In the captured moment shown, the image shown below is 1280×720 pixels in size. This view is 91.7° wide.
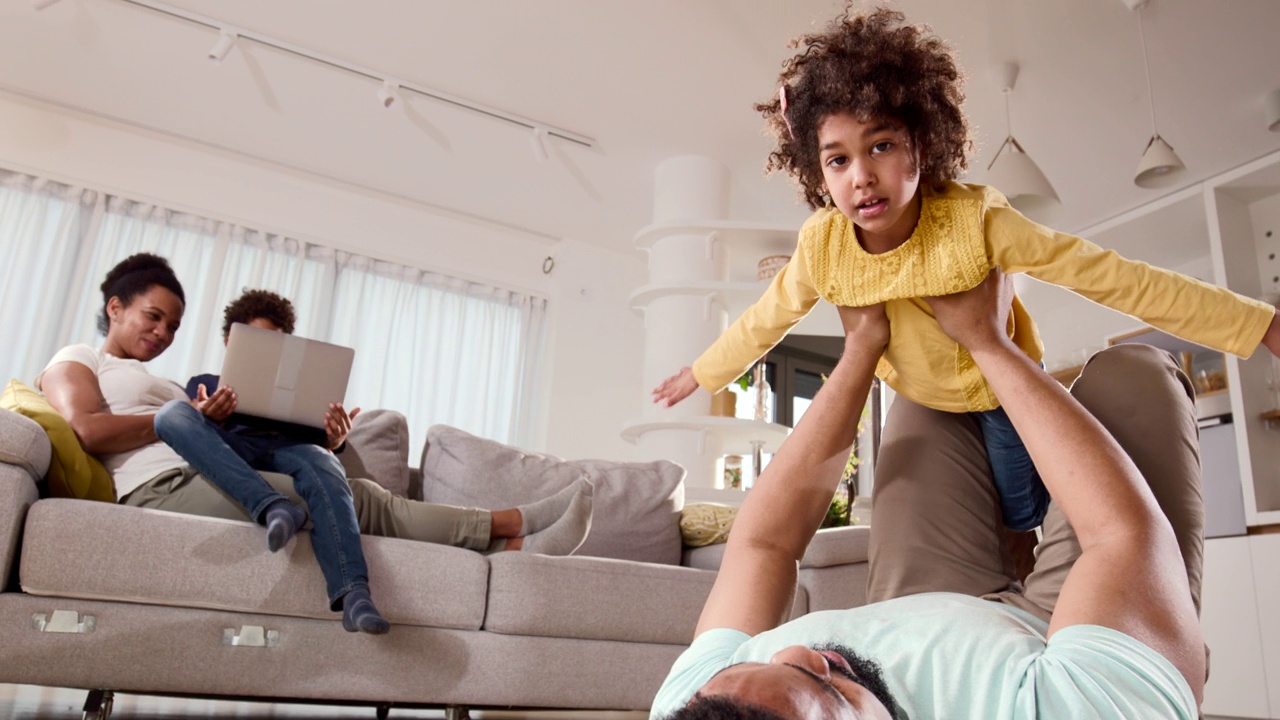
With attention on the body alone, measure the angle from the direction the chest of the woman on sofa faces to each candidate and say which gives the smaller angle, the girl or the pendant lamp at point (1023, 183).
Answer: the pendant lamp

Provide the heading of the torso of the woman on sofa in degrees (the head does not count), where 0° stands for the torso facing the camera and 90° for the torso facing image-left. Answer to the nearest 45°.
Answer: approximately 270°

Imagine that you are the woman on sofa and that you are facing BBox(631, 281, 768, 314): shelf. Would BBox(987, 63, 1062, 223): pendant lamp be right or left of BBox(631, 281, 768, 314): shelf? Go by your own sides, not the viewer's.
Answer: right

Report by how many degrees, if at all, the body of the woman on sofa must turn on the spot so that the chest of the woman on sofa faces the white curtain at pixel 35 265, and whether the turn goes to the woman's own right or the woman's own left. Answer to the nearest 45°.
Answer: approximately 135° to the woman's own left

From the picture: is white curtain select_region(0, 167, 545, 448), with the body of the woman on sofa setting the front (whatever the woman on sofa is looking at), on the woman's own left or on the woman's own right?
on the woman's own left

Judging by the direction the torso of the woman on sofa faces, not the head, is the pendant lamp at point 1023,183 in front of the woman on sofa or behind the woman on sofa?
in front

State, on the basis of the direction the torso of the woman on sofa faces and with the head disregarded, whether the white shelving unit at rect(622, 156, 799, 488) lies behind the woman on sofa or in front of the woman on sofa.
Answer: in front

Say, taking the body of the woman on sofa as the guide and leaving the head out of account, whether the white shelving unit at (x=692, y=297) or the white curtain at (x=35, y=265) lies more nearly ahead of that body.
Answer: the white shelving unit

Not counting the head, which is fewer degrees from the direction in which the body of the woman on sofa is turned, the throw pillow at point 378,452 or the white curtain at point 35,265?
the throw pillow
